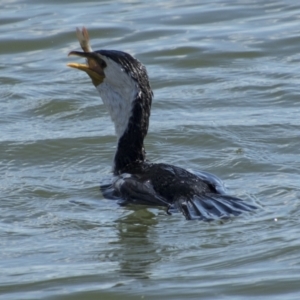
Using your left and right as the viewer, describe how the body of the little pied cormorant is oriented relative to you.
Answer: facing away from the viewer and to the left of the viewer
